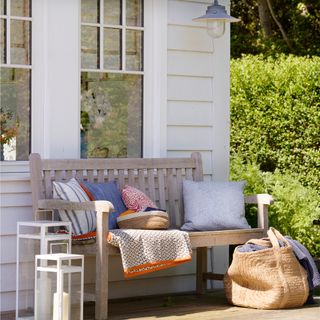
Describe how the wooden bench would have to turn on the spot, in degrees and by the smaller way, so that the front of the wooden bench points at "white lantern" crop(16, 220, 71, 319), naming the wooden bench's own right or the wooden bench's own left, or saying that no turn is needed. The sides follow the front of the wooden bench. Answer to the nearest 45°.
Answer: approximately 90° to the wooden bench's own right

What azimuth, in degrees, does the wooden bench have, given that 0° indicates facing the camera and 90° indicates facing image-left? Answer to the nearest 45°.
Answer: approximately 315°

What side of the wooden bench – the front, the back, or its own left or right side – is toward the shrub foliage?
left

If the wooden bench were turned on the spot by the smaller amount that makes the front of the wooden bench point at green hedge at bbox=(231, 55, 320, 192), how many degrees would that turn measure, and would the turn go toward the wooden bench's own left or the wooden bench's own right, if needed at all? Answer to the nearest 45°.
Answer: approximately 90° to the wooden bench's own left

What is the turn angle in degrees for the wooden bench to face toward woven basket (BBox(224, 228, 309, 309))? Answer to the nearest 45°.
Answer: approximately 45° to its left
